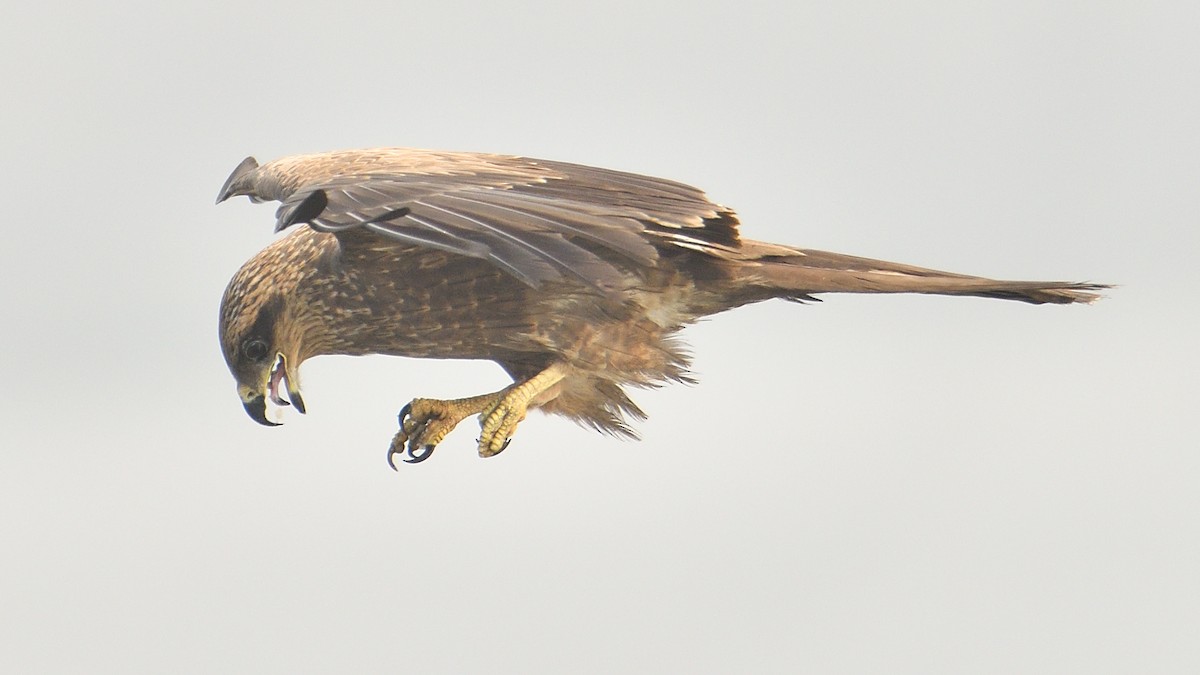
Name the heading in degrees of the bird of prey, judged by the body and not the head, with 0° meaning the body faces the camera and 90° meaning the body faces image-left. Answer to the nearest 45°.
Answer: approximately 90°
